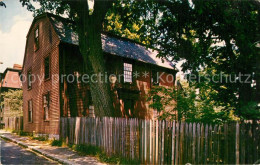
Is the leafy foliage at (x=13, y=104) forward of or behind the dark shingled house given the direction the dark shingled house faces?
behind

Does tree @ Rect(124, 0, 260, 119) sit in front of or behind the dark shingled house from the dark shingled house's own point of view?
in front

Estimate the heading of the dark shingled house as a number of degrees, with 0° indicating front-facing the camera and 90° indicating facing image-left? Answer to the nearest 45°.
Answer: approximately 315°

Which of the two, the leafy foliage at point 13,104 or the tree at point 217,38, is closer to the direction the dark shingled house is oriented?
the tree

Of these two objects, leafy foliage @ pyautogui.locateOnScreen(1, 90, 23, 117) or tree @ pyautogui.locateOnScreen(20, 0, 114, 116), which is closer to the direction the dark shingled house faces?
the tree

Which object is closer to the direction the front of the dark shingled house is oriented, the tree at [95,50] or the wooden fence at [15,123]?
the tree
